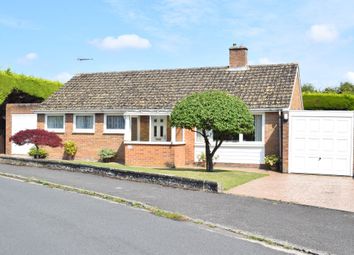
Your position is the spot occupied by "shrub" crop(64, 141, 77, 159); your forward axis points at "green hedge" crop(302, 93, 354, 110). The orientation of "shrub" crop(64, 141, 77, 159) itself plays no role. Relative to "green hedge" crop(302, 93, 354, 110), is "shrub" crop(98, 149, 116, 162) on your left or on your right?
right

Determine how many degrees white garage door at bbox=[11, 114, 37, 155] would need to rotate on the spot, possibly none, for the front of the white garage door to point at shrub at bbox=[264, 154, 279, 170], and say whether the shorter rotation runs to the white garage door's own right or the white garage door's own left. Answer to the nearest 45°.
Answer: approximately 45° to the white garage door's own left

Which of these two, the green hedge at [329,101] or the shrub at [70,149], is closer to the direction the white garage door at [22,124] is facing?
the shrub

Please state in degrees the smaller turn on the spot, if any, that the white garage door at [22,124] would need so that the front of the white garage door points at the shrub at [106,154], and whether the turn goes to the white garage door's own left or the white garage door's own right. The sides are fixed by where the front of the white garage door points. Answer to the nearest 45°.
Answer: approximately 45° to the white garage door's own left

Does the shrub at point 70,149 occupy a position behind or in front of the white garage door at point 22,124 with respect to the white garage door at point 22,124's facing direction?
in front

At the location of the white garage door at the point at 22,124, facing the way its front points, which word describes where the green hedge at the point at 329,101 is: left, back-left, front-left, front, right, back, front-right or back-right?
left

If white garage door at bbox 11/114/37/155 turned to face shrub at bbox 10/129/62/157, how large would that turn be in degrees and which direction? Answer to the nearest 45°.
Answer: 0° — it already faces it

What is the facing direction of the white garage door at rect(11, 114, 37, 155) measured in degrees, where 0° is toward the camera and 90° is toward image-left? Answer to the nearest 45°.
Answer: approximately 0°
